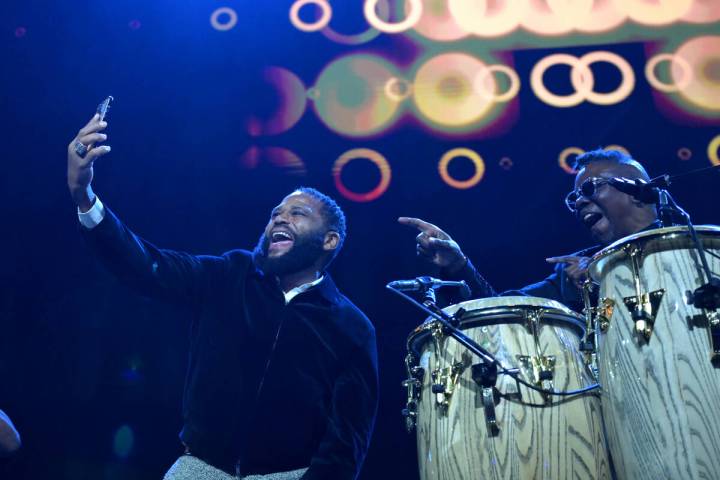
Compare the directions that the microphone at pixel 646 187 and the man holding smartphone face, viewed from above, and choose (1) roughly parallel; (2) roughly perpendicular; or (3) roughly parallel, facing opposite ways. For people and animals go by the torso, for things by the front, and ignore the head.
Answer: roughly perpendicular

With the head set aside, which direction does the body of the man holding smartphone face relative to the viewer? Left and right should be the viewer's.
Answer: facing the viewer and to the left of the viewer

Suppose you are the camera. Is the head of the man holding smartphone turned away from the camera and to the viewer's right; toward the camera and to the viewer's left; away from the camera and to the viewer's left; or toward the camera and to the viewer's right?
toward the camera and to the viewer's left

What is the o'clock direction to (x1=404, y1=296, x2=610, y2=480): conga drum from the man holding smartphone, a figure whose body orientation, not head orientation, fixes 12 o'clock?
The conga drum is roughly at 9 o'clock from the man holding smartphone.

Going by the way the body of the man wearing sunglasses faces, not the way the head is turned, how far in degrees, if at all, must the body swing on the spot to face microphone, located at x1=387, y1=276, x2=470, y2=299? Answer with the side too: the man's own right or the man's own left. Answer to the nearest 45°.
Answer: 0° — they already face it

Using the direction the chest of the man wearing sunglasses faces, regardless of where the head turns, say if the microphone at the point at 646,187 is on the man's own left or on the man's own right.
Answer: on the man's own left

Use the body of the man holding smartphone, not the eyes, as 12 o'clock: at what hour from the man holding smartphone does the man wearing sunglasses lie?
The man wearing sunglasses is roughly at 8 o'clock from the man holding smartphone.

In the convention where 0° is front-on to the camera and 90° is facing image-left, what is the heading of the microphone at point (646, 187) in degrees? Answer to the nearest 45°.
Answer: approximately 90°

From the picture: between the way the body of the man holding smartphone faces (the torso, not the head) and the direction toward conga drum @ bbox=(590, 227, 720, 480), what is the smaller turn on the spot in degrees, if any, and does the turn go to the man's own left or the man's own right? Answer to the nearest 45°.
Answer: approximately 90° to the man's own left
